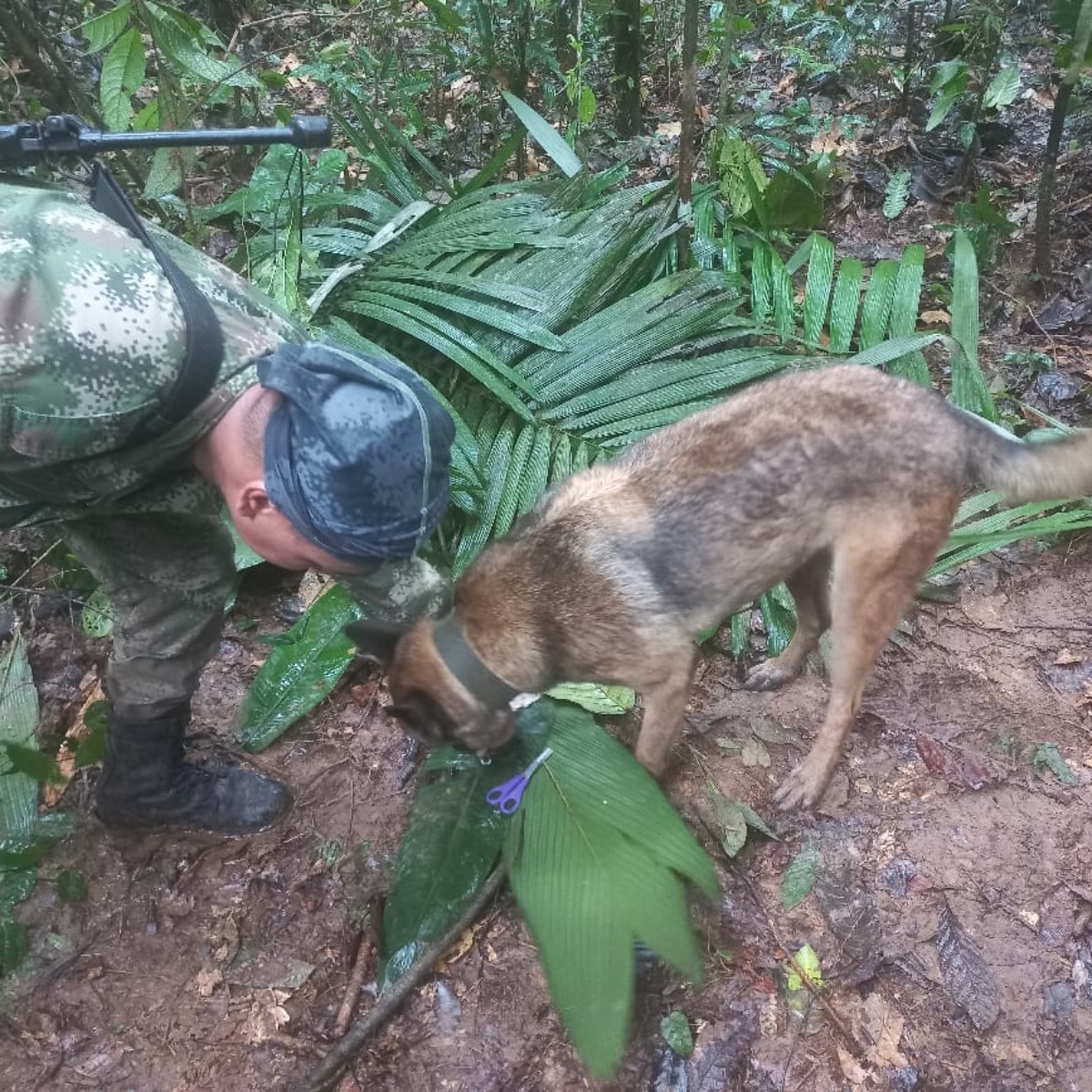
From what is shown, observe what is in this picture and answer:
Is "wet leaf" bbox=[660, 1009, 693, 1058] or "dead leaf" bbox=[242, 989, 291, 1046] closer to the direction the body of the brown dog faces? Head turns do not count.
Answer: the dead leaf

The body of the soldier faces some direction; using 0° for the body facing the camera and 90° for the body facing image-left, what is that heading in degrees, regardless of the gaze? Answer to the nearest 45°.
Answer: approximately 270°

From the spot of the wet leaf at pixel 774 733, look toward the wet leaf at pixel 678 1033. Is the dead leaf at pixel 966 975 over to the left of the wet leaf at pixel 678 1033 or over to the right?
left

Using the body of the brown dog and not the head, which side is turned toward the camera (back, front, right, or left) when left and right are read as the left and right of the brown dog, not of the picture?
left

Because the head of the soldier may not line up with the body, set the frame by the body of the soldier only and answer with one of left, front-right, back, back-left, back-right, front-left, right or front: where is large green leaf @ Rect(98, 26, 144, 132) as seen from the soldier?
left

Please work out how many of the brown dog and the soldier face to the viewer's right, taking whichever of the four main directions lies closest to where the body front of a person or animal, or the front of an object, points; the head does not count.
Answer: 1

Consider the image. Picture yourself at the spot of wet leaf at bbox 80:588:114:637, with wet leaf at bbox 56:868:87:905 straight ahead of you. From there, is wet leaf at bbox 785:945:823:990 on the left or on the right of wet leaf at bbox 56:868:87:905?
left

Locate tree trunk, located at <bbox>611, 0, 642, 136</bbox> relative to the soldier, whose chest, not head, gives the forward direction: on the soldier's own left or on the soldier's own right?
on the soldier's own left
